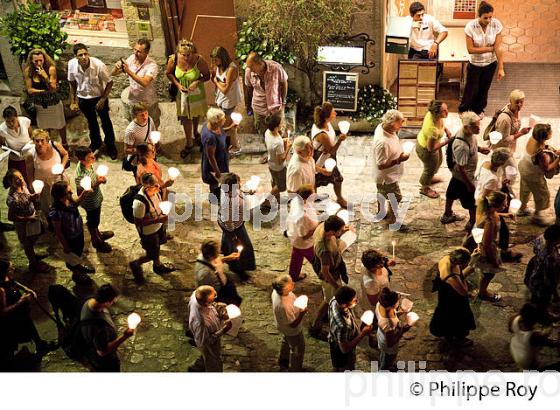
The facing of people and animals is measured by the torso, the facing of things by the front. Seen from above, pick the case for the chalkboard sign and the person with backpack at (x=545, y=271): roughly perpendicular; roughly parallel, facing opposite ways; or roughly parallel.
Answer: roughly perpendicular

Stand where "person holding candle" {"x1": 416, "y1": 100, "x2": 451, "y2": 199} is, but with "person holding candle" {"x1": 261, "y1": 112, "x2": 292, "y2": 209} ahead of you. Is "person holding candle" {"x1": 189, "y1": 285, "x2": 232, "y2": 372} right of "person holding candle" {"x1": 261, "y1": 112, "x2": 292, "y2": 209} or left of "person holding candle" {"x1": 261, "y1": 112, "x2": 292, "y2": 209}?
left

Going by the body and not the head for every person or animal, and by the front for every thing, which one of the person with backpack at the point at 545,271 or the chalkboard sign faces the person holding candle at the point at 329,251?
the chalkboard sign

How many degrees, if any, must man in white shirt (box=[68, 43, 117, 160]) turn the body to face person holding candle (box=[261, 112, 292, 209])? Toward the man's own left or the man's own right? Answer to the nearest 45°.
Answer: approximately 45° to the man's own left

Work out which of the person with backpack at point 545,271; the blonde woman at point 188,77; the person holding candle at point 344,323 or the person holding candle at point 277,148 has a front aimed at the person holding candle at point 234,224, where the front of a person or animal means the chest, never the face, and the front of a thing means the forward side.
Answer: the blonde woman

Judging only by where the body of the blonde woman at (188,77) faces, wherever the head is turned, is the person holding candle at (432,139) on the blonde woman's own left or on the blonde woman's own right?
on the blonde woman's own left
